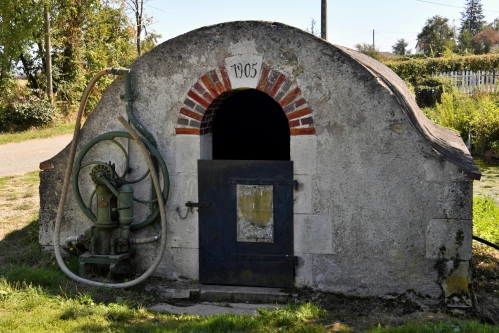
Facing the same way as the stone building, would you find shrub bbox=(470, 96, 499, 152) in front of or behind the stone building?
behind

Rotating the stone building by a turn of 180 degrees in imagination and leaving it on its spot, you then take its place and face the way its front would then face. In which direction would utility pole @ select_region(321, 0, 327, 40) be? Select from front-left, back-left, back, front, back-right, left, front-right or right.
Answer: front

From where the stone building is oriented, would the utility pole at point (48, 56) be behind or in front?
behind

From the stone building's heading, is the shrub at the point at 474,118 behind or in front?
behind

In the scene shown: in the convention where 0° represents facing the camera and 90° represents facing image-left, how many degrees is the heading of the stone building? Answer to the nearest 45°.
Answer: approximately 0°

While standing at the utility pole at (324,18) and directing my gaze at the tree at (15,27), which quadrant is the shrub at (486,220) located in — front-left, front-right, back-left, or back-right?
back-left

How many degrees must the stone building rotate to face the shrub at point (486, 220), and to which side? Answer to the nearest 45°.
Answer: approximately 135° to its left

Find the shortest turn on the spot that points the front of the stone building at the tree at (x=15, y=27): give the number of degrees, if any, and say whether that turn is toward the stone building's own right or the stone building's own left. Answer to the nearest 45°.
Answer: approximately 135° to the stone building's own right
